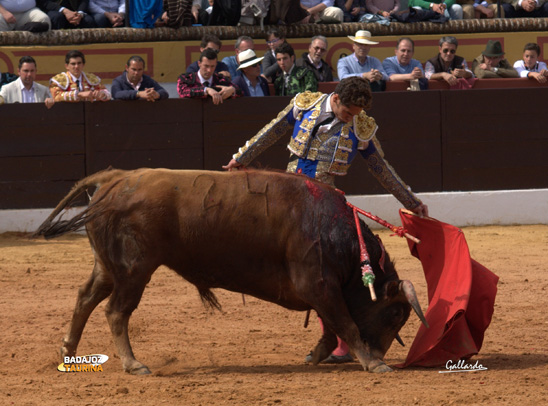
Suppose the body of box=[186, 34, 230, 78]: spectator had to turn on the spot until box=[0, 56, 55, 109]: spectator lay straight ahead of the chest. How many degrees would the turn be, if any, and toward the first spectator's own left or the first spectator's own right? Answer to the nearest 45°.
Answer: approximately 90° to the first spectator's own right

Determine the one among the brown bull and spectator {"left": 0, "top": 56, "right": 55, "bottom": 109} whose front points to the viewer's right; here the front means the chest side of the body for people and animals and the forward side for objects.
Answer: the brown bull

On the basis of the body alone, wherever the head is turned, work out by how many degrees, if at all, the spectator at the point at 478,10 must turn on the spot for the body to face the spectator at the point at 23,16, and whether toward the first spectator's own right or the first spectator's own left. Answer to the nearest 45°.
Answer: approximately 45° to the first spectator's own right

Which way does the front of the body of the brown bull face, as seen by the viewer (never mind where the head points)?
to the viewer's right

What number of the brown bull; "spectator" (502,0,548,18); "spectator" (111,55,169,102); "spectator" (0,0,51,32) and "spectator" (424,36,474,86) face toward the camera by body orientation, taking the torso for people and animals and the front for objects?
4

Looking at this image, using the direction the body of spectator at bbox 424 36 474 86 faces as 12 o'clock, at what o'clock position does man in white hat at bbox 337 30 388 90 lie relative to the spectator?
The man in white hat is roughly at 2 o'clock from the spectator.

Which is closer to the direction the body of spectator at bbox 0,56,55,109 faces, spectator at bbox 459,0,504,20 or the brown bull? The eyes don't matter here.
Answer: the brown bull

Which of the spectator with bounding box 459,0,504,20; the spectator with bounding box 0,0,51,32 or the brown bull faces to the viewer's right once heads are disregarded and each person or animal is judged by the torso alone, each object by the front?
the brown bull

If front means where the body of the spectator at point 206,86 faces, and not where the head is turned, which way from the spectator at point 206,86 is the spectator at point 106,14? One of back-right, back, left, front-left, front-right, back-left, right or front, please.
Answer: back-right

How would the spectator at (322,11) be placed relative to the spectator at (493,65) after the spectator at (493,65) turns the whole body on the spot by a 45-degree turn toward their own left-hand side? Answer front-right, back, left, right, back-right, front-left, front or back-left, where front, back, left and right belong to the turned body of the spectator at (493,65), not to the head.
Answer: back-right
